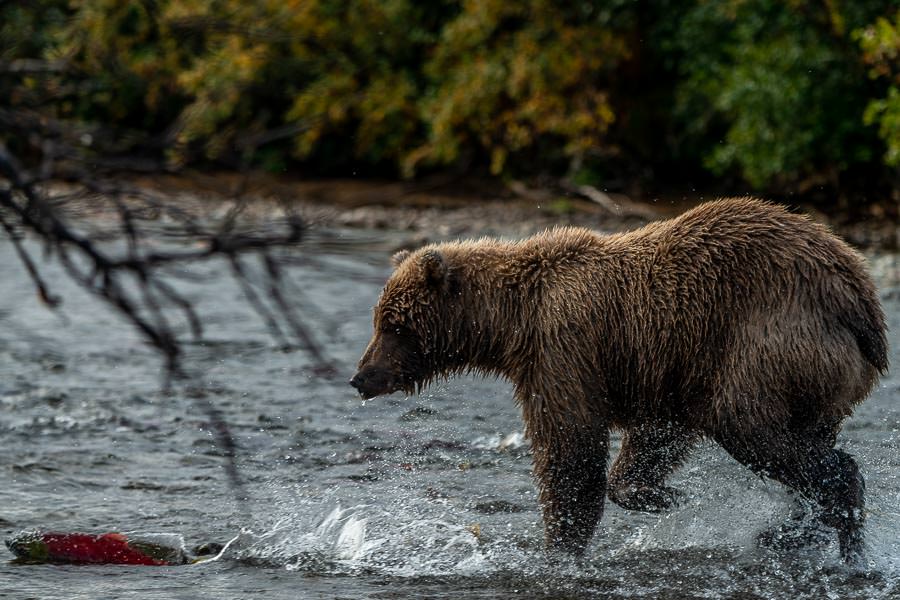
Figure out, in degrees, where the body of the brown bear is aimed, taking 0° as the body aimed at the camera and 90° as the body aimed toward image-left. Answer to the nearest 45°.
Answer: approximately 90°

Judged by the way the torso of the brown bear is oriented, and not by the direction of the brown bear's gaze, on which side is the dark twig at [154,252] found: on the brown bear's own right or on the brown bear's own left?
on the brown bear's own left
